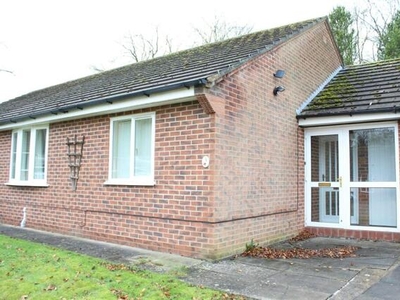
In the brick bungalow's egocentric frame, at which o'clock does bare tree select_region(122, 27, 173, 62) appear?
The bare tree is roughly at 4 o'clock from the brick bungalow.

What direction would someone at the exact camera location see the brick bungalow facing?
facing the viewer and to the left of the viewer

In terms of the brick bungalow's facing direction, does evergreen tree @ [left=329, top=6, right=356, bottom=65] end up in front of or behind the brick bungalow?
behind

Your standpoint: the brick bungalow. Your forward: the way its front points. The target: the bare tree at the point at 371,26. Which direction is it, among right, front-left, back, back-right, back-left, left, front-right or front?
back

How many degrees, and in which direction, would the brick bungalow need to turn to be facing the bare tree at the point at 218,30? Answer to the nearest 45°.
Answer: approximately 135° to its right

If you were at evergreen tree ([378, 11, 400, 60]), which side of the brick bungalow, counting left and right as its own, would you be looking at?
back

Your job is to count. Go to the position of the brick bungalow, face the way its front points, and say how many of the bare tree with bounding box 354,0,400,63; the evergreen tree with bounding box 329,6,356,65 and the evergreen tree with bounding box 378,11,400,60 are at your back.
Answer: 3
